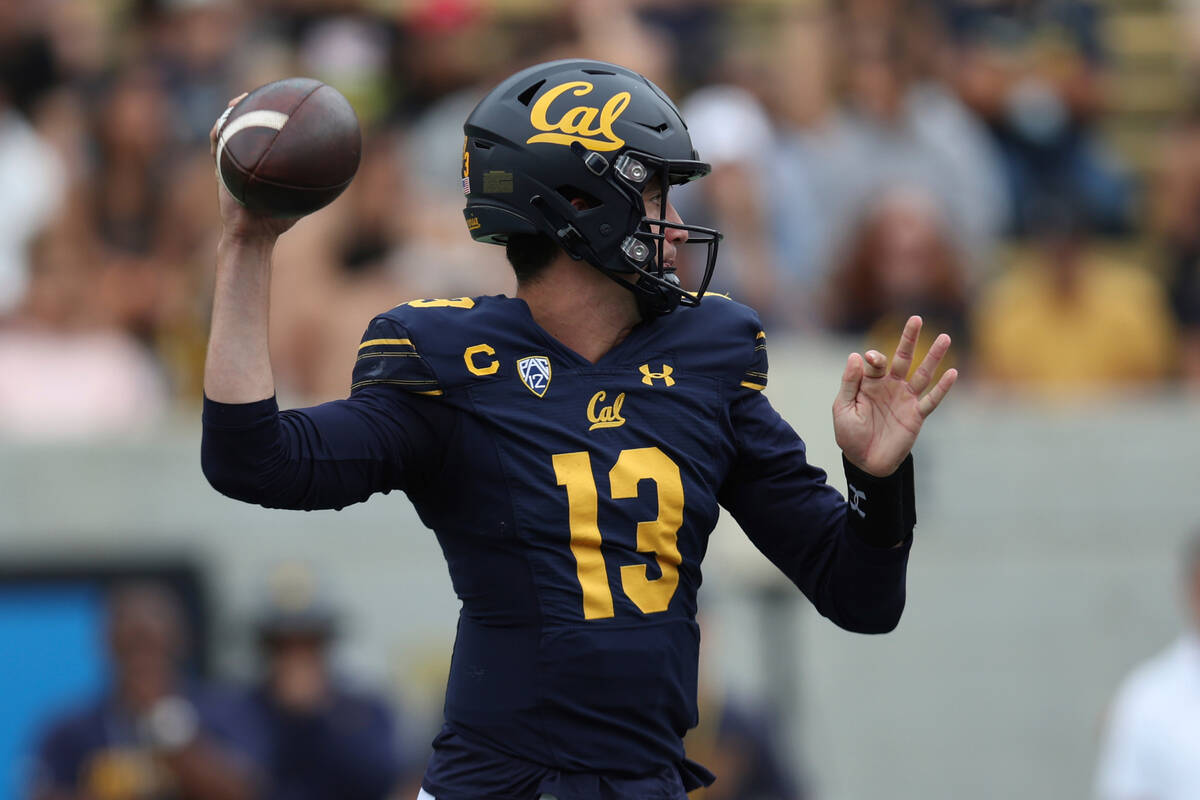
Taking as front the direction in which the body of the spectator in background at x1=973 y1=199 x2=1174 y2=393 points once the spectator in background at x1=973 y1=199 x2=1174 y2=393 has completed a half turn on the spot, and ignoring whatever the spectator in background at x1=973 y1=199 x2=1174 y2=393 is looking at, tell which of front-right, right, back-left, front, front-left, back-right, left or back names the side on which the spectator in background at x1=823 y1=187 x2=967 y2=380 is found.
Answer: back-left

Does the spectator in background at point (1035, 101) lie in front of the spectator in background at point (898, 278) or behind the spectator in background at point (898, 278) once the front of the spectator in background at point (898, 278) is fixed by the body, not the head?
behind

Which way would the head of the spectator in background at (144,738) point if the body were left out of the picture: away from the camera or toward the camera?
toward the camera

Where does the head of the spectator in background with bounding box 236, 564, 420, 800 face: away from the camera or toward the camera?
toward the camera

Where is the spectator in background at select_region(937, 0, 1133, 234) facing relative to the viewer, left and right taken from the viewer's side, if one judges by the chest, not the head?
facing the viewer

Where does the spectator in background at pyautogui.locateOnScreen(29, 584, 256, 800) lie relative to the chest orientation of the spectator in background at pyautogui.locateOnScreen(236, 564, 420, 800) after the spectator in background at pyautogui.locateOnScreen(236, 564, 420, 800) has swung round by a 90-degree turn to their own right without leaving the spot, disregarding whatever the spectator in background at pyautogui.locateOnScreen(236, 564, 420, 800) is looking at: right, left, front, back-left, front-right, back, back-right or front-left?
front

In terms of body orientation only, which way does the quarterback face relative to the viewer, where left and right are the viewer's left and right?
facing the viewer and to the right of the viewer

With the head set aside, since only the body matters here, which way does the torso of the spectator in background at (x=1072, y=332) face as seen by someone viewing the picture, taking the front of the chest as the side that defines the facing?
toward the camera

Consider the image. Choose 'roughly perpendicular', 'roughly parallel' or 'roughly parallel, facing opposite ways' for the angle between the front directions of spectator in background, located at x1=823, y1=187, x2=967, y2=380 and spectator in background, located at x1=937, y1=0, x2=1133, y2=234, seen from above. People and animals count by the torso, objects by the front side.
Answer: roughly parallel

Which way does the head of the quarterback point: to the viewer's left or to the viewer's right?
to the viewer's right

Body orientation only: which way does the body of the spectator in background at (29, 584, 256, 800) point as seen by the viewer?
toward the camera

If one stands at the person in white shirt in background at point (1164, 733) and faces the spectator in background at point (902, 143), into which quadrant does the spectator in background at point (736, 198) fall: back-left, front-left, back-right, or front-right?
front-left

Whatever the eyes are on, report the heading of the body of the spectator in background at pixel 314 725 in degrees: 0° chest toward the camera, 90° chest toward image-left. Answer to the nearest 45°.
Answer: approximately 0°
